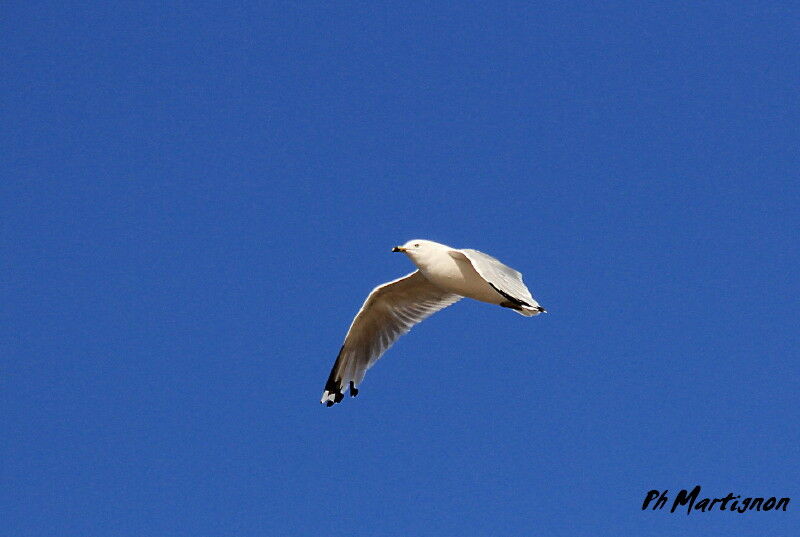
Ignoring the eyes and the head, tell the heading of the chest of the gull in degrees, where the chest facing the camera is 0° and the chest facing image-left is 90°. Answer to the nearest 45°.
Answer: approximately 45°
